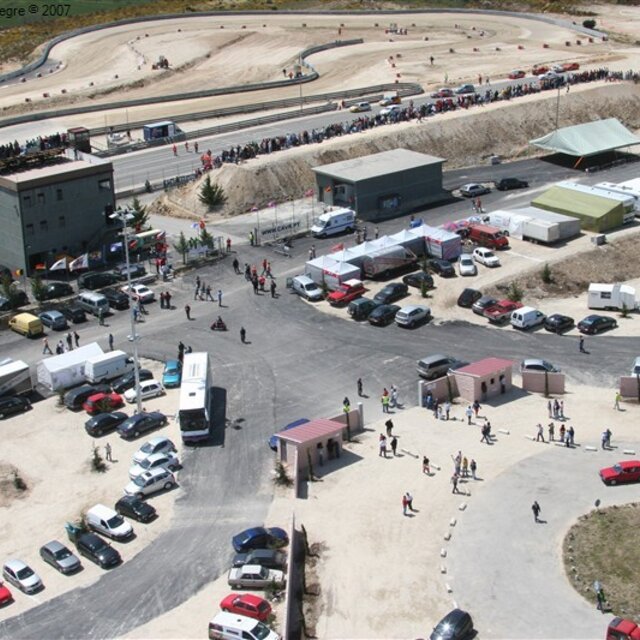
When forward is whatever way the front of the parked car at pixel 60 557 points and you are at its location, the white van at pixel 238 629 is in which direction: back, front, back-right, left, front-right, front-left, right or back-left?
front

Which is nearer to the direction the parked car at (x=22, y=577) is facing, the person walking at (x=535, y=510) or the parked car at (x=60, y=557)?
the person walking

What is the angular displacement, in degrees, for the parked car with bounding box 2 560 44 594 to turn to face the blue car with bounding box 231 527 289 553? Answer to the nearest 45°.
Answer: approximately 45° to its left

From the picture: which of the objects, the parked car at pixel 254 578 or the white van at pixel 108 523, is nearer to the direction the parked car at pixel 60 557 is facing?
the parked car

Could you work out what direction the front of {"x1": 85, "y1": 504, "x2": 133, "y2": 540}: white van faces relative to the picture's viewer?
facing the viewer and to the right of the viewer

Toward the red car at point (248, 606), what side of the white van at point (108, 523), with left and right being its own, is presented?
front

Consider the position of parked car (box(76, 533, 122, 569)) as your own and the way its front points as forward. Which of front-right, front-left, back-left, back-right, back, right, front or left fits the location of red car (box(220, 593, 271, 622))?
front

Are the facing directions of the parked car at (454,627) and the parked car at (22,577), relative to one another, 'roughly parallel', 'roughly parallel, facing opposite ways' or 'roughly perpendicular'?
roughly perpendicular
